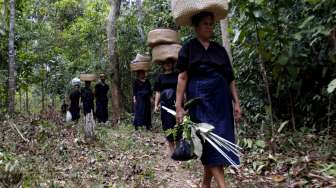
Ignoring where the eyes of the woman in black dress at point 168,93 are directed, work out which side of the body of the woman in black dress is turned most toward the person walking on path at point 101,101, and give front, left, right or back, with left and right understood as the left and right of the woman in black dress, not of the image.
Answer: back

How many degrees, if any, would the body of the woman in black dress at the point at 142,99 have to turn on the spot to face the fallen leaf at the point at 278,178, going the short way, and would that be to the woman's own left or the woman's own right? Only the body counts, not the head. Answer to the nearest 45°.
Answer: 0° — they already face it

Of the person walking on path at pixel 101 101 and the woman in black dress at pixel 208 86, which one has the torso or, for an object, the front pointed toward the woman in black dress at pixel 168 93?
the person walking on path

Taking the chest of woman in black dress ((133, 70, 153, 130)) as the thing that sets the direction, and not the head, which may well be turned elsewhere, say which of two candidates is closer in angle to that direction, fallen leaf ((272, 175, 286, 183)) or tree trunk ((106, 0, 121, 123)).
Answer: the fallen leaf

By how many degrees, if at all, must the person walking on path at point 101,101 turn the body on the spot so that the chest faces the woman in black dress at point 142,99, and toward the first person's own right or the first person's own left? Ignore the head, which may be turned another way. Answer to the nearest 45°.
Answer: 0° — they already face them

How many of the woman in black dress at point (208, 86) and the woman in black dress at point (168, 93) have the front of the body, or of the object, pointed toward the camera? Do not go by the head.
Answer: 2

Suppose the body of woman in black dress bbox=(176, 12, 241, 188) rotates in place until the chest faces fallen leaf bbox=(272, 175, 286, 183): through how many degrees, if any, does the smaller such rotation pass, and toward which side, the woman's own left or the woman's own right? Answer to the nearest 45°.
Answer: approximately 135° to the woman's own left

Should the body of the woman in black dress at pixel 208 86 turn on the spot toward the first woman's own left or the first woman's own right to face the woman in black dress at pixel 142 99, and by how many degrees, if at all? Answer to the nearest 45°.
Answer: approximately 180°

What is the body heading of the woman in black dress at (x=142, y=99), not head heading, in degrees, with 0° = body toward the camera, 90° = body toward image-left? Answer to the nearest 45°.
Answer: approximately 0°

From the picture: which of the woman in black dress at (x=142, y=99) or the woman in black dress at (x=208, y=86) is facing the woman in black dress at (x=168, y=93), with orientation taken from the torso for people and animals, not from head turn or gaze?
the woman in black dress at (x=142, y=99)
